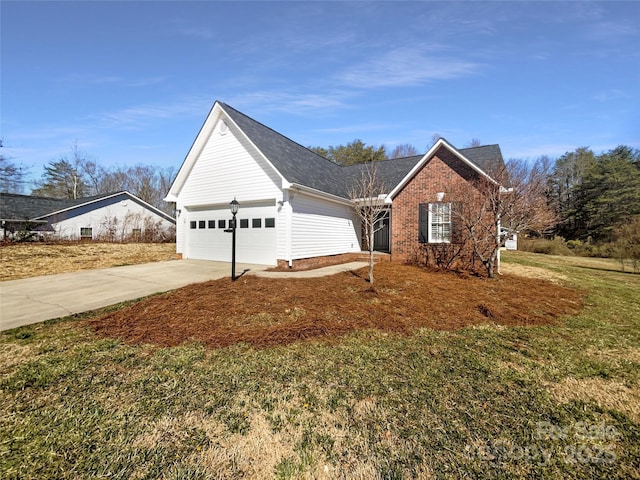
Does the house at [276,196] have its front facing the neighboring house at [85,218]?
no

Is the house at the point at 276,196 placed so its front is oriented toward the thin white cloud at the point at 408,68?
no

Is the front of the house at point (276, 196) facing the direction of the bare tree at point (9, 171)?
no

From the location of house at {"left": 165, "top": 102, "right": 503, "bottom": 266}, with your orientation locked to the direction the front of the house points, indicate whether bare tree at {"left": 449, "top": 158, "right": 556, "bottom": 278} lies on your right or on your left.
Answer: on your left
